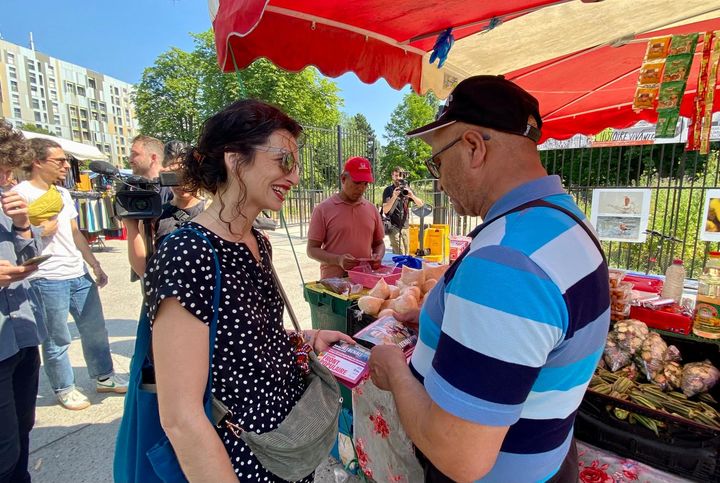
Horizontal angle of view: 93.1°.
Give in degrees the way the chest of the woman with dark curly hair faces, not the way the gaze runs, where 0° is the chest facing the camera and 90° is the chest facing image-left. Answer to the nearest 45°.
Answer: approximately 315°

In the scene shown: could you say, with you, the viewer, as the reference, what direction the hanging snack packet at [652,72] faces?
facing the viewer

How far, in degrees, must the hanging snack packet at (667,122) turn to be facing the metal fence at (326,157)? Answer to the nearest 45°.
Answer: approximately 135° to its right

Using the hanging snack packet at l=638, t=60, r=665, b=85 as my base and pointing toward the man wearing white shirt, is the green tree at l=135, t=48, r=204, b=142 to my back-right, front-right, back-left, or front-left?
front-right

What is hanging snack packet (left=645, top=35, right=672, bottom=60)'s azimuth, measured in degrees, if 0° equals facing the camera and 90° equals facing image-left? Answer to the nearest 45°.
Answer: approximately 0°

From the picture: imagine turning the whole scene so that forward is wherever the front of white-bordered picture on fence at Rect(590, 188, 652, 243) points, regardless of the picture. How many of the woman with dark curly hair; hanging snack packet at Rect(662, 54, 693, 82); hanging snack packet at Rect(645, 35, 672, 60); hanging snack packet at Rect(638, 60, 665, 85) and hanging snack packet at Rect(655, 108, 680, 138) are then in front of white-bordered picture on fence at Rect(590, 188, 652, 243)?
5

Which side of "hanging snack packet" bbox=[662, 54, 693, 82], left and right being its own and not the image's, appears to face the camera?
front

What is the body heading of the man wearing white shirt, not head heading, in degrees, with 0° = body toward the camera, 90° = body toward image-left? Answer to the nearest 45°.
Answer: approximately 315°

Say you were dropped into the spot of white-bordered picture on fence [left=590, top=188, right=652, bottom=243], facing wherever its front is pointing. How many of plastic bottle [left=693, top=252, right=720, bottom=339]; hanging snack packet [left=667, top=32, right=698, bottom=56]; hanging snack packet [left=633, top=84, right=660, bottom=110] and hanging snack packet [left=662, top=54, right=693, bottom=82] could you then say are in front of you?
4

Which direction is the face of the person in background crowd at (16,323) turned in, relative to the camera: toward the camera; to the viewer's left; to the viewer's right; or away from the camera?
to the viewer's right

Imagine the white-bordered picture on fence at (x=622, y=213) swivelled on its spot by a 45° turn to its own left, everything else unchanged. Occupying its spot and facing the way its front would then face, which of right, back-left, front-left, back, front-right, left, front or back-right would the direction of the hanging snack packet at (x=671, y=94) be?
front-right
